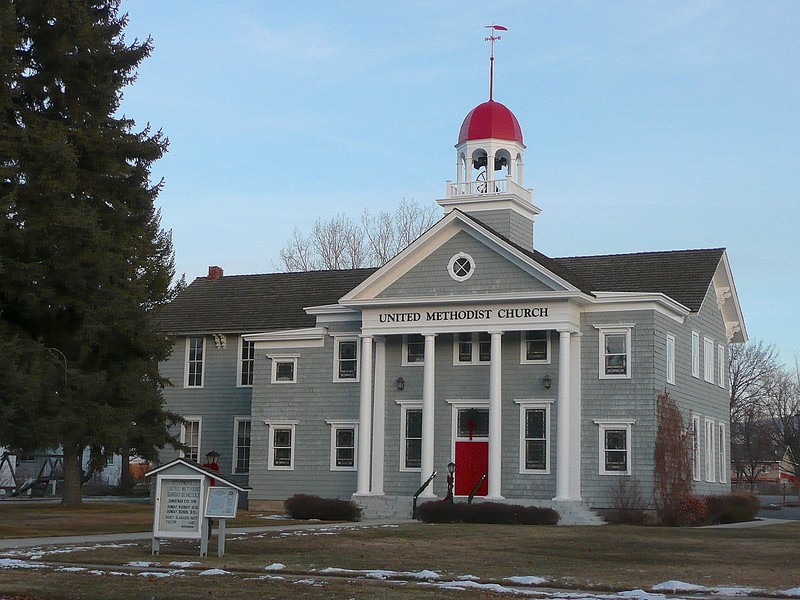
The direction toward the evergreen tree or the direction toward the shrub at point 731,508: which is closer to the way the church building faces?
the evergreen tree

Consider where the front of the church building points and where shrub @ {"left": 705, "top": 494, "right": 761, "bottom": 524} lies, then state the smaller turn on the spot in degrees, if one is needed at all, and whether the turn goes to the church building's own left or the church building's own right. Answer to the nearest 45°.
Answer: approximately 90° to the church building's own left

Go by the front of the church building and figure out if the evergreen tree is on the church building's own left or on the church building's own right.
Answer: on the church building's own right

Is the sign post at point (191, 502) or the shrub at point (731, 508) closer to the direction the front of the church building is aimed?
the sign post

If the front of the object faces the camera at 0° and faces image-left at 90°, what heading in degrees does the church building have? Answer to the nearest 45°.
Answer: approximately 0°

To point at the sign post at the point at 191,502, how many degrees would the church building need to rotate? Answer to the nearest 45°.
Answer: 0° — it already faces it

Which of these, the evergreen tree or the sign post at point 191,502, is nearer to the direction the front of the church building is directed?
the sign post
